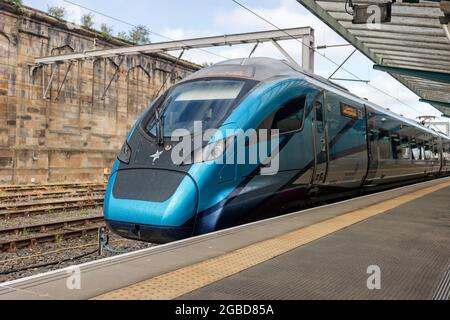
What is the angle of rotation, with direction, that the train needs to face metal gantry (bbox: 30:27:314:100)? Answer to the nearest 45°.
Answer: approximately 135° to its right

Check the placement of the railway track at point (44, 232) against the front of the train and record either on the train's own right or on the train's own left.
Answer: on the train's own right

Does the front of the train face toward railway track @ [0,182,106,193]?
no

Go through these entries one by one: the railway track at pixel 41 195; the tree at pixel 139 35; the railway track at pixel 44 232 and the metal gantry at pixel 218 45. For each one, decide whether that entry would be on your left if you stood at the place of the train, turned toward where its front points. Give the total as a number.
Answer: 0

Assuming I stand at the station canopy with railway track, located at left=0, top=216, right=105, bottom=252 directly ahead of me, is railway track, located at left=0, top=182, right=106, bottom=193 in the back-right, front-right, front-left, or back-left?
front-right

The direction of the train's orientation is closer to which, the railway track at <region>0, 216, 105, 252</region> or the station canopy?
the railway track

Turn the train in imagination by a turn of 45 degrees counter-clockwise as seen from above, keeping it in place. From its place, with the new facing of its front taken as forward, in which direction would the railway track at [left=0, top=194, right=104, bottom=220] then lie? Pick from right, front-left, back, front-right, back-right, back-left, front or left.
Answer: back-right

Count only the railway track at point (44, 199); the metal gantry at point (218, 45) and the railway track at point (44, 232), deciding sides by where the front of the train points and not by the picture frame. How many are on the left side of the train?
0

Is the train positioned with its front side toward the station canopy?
no

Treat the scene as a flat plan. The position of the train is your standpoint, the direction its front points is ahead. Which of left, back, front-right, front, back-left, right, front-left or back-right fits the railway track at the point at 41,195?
right
